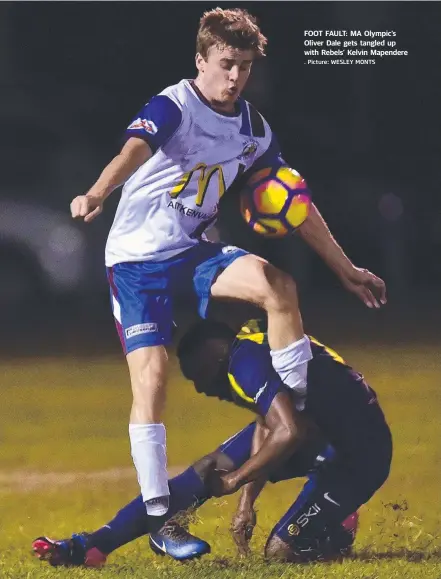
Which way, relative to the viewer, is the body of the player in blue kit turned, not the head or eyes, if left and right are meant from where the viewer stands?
facing to the left of the viewer

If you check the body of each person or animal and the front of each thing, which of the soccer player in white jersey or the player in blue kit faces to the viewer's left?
the player in blue kit

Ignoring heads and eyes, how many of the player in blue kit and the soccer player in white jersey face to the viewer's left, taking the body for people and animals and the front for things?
1

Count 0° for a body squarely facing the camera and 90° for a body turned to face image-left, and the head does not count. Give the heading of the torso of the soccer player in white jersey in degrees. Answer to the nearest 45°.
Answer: approximately 315°
